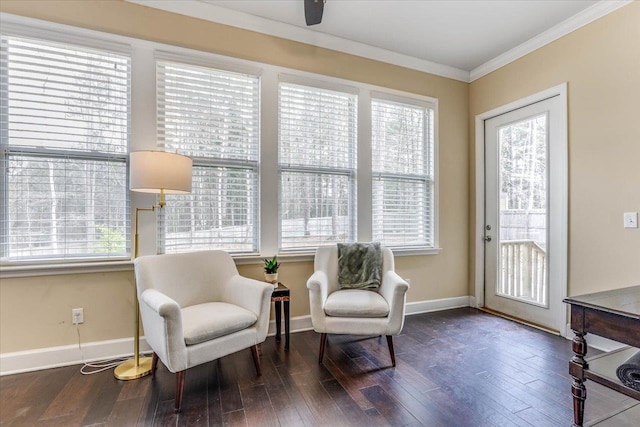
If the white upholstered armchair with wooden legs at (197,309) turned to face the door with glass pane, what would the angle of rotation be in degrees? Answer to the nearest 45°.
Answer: approximately 45° to its left

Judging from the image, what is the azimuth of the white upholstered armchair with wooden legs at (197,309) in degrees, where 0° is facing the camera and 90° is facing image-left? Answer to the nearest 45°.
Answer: approximately 315°

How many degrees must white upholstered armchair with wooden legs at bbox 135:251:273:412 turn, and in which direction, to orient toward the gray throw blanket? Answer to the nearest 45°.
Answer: approximately 45° to its left

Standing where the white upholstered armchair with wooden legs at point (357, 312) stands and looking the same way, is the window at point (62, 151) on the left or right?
on its right

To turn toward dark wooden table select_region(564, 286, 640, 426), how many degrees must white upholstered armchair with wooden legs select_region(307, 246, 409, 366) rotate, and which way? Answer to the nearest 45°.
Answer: approximately 45° to its left

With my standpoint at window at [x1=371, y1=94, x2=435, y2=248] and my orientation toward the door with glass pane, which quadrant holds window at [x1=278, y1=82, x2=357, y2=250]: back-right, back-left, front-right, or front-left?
back-right

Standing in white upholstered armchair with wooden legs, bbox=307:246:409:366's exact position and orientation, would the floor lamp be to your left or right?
on your right
